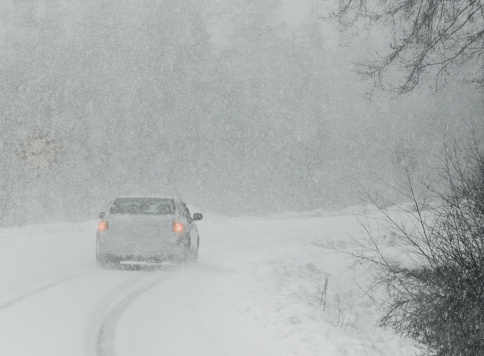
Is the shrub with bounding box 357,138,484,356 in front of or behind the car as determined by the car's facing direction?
behind

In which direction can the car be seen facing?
away from the camera
